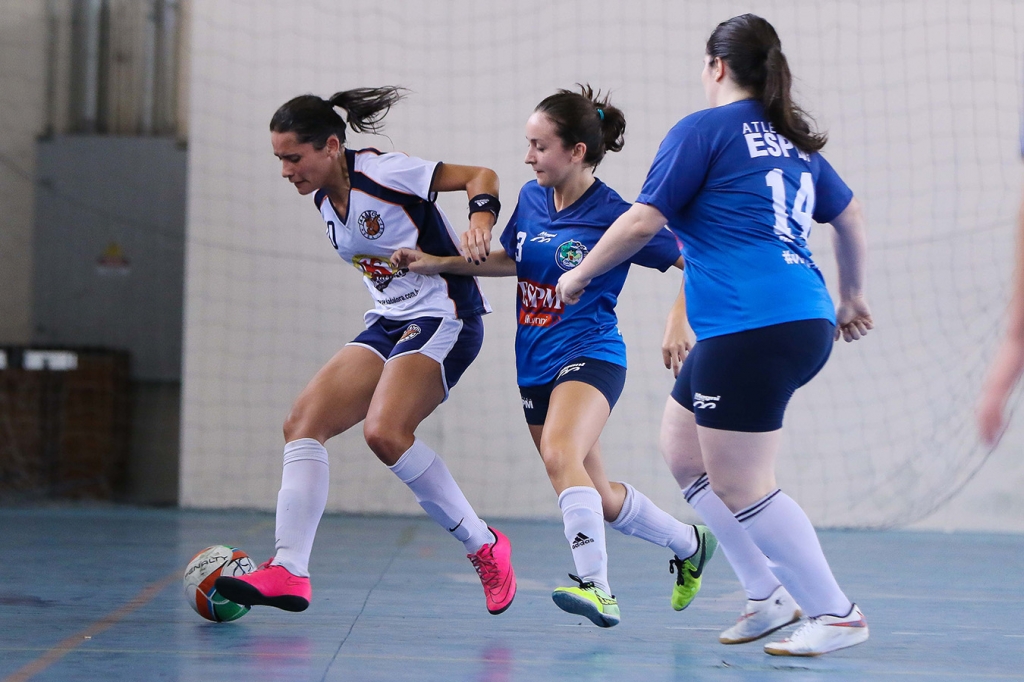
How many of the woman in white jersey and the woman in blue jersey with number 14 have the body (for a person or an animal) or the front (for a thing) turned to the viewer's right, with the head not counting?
0

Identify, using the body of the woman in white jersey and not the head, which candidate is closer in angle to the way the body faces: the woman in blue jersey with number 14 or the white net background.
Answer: the woman in blue jersey with number 14

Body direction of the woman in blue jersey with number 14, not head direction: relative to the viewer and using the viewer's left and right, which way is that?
facing away from the viewer and to the left of the viewer

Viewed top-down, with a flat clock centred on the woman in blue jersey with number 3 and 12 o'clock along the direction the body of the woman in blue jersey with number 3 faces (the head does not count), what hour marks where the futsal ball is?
The futsal ball is roughly at 1 o'clock from the woman in blue jersey with number 3.

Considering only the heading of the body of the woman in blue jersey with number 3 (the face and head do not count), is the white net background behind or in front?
behind

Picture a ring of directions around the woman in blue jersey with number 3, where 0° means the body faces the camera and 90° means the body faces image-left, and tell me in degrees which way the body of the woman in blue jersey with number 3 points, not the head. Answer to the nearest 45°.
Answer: approximately 45°

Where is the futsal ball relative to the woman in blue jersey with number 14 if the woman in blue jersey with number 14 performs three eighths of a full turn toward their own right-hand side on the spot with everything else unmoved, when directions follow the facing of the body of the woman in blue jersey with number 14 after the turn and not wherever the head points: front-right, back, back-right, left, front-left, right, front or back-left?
back

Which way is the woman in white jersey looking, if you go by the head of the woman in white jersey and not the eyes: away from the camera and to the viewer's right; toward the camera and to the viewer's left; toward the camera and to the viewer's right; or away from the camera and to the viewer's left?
toward the camera and to the viewer's left

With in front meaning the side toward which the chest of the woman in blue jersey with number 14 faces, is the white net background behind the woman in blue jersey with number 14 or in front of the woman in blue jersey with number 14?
in front

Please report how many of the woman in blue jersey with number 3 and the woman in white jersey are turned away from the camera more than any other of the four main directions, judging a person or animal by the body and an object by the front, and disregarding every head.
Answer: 0

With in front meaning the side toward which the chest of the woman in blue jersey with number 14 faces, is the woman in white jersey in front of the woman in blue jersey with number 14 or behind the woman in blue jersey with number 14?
in front

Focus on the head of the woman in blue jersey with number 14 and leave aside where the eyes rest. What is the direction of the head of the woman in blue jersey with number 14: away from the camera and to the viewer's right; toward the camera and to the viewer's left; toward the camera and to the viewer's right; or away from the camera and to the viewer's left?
away from the camera and to the viewer's left
